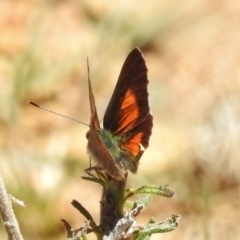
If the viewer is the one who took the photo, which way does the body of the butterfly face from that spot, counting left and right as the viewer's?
facing away from the viewer and to the left of the viewer
